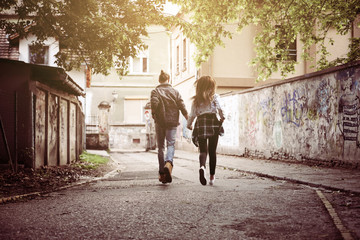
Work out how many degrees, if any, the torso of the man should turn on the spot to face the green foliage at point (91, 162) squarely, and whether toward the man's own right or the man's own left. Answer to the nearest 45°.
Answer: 0° — they already face it

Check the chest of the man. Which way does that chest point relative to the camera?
away from the camera

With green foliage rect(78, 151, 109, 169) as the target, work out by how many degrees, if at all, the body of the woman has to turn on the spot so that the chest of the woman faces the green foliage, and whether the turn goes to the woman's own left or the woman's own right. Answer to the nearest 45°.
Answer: approximately 45° to the woman's own left

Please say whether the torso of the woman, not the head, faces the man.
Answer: no

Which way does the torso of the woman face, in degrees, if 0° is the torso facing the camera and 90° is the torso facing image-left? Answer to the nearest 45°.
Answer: approximately 180°

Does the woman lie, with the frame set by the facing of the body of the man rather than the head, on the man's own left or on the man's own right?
on the man's own right

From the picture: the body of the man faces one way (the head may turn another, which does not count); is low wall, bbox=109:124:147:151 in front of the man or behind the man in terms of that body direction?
in front

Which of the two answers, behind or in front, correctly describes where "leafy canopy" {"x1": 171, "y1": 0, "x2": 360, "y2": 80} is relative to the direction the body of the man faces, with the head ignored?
in front

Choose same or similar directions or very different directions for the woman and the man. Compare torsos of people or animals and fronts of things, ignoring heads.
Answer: same or similar directions

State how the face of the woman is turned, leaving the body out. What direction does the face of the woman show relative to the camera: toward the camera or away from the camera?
away from the camera

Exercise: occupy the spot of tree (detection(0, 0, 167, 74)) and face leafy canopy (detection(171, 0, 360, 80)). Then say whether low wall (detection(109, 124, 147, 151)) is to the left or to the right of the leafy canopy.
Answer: left

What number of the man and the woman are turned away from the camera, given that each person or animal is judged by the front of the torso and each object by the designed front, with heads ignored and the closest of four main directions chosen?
2

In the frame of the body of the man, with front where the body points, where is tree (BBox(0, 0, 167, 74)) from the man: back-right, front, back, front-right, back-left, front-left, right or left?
front-left
